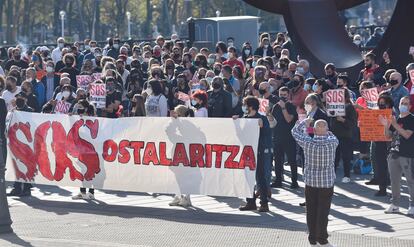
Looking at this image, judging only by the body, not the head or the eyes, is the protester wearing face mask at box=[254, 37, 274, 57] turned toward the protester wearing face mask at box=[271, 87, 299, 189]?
yes

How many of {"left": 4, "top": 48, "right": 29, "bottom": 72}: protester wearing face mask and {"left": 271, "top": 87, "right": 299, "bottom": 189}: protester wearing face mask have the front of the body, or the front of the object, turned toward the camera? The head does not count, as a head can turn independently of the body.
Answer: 2

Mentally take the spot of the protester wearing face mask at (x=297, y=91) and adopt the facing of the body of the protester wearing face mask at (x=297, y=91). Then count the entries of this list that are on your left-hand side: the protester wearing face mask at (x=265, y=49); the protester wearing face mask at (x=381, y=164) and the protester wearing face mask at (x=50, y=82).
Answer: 1

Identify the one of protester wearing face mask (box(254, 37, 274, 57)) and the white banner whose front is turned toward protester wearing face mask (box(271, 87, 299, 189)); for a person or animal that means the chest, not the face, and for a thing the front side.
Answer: protester wearing face mask (box(254, 37, 274, 57))

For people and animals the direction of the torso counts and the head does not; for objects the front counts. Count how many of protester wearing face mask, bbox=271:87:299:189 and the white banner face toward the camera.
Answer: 2

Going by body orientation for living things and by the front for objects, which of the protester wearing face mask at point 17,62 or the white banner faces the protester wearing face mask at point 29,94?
the protester wearing face mask at point 17,62

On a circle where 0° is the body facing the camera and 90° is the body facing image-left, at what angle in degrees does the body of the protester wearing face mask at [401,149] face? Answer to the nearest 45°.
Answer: approximately 45°

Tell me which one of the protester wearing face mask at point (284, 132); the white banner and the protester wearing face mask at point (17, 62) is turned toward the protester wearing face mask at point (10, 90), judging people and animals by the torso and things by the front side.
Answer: the protester wearing face mask at point (17, 62)

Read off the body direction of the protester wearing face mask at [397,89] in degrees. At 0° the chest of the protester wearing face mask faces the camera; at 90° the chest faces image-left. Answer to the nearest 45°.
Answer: approximately 45°

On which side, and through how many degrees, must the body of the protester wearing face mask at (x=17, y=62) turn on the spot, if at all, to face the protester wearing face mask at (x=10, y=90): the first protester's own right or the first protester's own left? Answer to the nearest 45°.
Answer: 0° — they already face them
